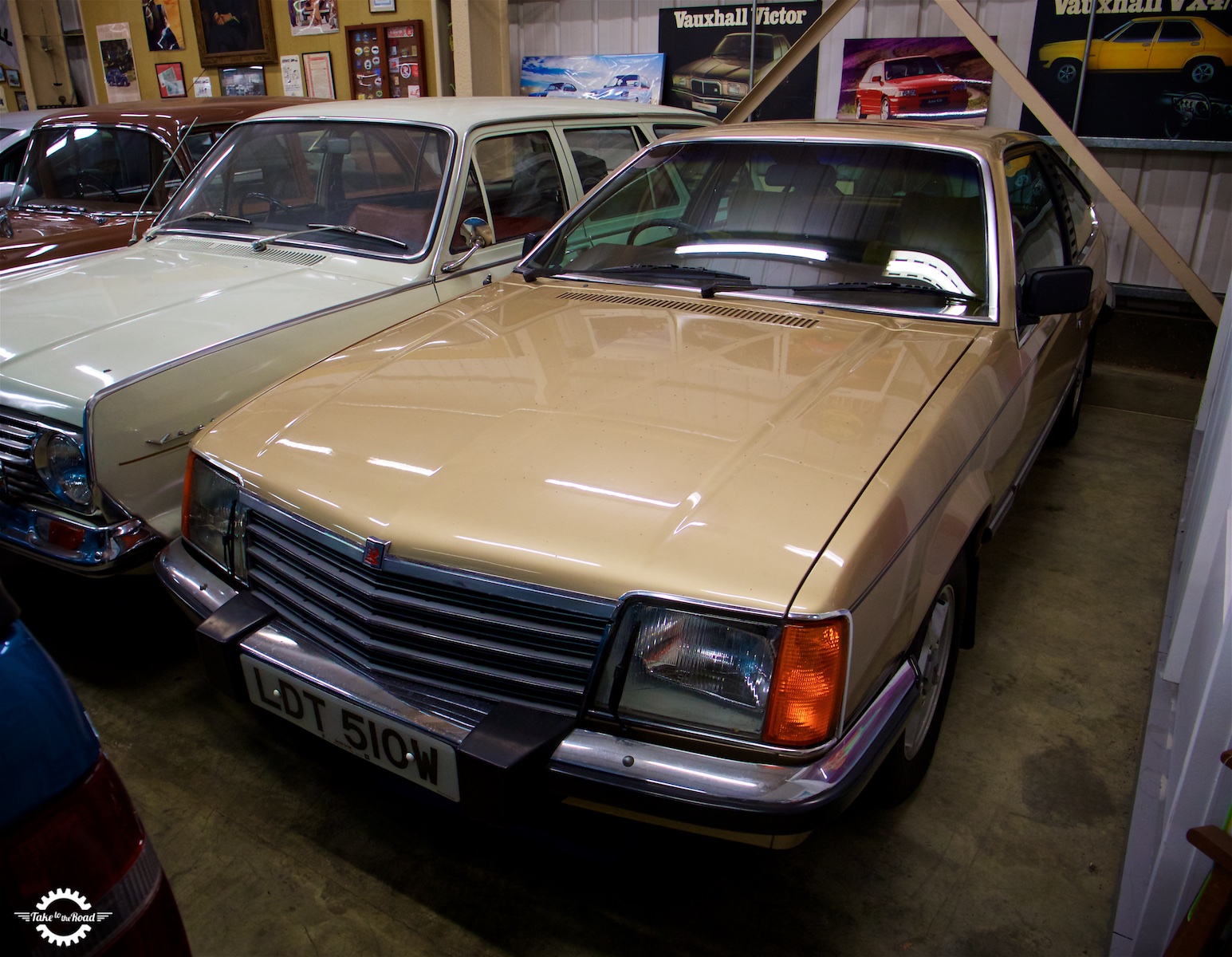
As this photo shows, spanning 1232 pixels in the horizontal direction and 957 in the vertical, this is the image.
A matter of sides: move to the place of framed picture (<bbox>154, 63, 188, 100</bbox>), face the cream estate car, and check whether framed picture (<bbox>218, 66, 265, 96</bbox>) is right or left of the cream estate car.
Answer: left

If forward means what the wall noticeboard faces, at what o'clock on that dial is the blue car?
The blue car is roughly at 12 o'clock from the wall noticeboard.

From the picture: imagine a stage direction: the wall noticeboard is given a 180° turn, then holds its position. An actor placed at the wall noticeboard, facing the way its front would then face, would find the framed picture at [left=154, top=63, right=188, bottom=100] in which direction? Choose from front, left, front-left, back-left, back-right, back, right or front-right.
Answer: front-left

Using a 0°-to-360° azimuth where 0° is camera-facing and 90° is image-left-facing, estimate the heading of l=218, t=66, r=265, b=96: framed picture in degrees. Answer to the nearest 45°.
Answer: approximately 0°

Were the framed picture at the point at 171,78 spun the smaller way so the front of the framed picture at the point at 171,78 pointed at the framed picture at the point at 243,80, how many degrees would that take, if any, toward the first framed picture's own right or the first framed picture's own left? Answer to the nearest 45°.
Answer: approximately 45° to the first framed picture's own left

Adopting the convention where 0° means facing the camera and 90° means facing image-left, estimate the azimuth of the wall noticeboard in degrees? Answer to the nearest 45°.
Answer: approximately 0°

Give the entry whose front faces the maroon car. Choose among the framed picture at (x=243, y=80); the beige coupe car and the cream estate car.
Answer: the framed picture

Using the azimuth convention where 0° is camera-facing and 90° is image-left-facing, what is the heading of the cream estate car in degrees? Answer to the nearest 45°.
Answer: approximately 45°

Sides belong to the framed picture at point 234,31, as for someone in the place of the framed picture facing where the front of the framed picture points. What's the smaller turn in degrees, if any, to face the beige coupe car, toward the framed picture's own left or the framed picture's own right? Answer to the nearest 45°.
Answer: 0° — it already faces it
